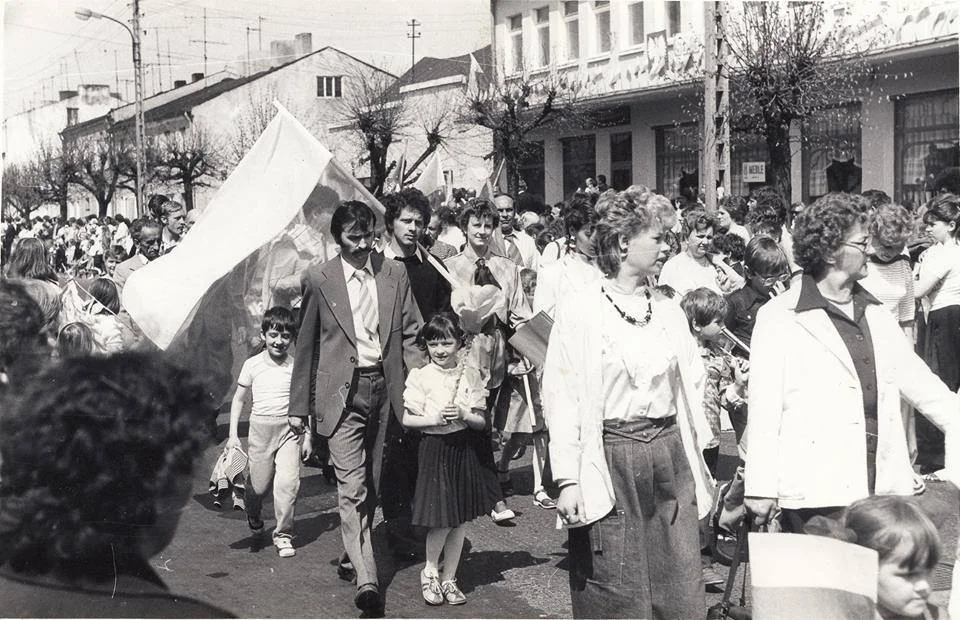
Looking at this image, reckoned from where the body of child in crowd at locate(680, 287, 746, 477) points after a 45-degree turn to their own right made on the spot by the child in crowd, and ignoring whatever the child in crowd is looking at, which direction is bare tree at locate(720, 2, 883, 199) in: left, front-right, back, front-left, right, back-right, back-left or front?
back

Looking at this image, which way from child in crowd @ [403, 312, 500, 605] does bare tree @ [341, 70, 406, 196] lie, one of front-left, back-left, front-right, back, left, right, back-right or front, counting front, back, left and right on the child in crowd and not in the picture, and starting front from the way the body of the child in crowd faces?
back

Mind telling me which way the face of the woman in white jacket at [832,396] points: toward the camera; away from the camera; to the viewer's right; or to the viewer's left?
to the viewer's right

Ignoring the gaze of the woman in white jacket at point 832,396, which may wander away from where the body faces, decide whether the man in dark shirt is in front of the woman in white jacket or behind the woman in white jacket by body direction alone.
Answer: behind

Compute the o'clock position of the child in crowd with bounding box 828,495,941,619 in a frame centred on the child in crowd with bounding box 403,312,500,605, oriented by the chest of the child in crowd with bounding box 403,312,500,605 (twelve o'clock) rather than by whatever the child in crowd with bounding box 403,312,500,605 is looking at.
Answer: the child in crowd with bounding box 828,495,941,619 is roughly at 11 o'clock from the child in crowd with bounding box 403,312,500,605.

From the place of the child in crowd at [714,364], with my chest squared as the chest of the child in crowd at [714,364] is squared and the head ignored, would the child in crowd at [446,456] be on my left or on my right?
on my right
